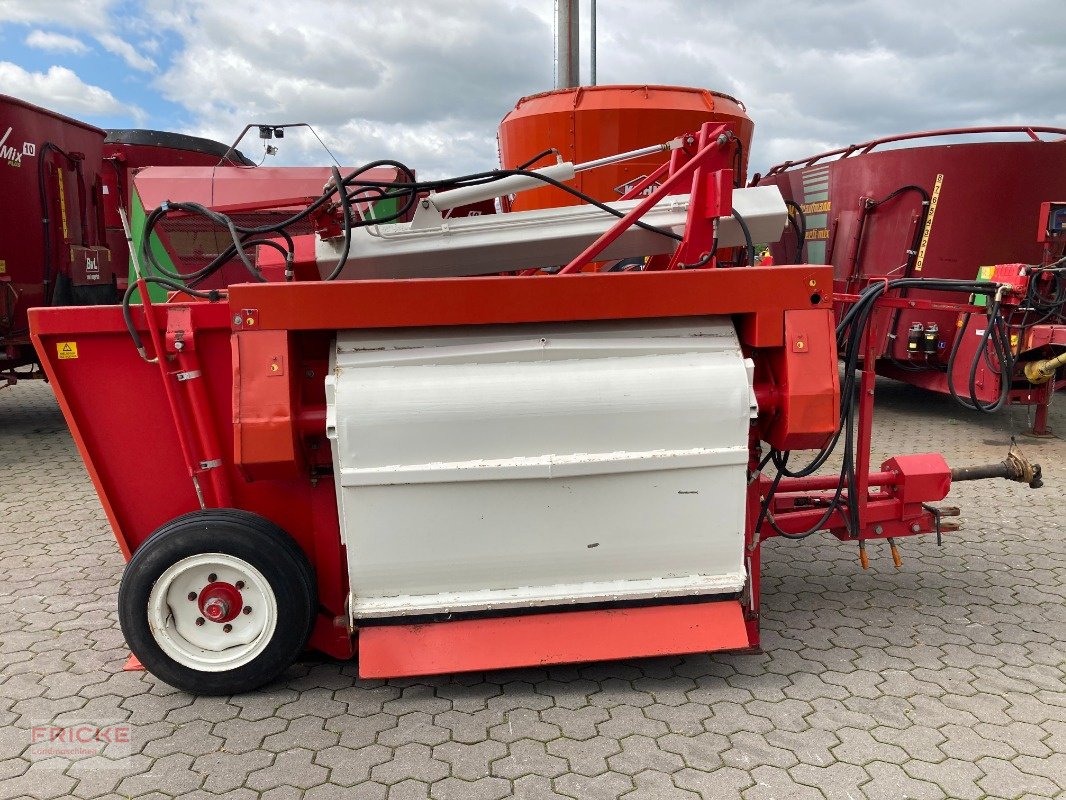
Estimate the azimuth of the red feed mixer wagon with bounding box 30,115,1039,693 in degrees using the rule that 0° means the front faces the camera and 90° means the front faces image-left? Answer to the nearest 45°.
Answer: approximately 270°

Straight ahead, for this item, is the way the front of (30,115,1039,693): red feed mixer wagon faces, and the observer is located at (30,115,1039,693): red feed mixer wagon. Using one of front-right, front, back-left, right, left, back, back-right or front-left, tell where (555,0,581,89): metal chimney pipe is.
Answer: left

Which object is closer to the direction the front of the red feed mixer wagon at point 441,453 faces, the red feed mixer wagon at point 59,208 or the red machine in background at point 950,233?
the red machine in background

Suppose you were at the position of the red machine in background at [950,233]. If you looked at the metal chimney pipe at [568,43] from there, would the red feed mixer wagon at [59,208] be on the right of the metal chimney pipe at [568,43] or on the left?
left

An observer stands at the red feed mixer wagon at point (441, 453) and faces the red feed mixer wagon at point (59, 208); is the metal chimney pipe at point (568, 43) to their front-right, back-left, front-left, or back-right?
front-right

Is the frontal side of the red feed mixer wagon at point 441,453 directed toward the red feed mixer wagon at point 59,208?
no

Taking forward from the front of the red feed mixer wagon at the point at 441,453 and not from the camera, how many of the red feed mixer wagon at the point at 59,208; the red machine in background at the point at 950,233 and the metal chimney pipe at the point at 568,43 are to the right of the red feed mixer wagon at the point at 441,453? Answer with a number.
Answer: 0

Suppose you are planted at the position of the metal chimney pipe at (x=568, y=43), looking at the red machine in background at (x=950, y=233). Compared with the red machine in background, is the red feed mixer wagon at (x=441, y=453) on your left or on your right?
right

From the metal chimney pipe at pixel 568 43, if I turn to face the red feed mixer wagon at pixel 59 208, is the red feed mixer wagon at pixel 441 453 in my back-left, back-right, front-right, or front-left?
front-left

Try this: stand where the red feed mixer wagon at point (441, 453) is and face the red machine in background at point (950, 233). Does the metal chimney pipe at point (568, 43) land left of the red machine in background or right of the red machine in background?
left

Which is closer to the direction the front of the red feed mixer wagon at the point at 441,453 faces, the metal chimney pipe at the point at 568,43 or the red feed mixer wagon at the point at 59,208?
the metal chimney pipe

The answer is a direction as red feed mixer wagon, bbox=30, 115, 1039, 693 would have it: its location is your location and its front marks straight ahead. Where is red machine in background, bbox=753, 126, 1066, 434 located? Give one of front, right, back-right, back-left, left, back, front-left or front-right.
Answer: front-left
